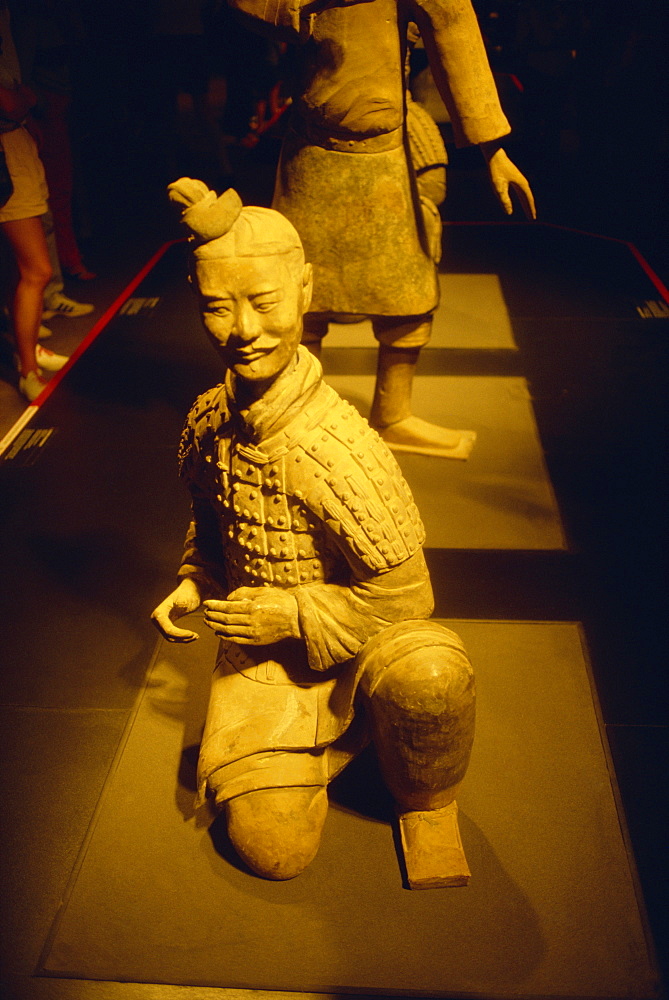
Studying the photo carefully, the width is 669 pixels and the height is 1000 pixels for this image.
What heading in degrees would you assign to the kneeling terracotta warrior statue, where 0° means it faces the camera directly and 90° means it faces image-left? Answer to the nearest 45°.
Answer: approximately 45°

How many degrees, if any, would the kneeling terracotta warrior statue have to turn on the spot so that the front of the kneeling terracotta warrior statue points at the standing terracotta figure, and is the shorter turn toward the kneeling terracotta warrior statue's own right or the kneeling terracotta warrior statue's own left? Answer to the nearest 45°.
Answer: approximately 135° to the kneeling terracotta warrior statue's own right

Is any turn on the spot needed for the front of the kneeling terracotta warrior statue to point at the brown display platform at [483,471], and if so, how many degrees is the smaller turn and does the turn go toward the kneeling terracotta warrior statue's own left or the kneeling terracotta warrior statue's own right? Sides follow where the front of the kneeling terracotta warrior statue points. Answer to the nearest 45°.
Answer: approximately 180°

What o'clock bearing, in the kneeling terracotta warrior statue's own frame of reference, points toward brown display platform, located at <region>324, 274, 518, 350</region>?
The brown display platform is roughly at 5 o'clock from the kneeling terracotta warrior statue.
